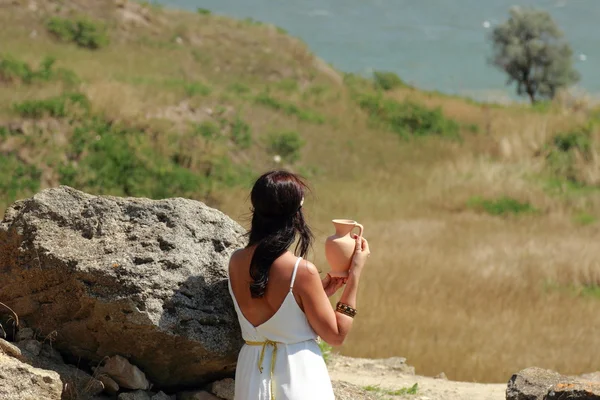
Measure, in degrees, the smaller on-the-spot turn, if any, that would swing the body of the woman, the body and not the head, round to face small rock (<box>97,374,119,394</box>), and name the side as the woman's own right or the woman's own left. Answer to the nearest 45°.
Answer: approximately 90° to the woman's own left

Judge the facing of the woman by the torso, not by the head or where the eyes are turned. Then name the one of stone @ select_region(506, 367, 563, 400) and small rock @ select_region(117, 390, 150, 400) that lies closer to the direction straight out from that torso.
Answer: the stone

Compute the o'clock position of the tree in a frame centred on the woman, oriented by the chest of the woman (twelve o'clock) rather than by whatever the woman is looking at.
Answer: The tree is roughly at 11 o'clock from the woman.

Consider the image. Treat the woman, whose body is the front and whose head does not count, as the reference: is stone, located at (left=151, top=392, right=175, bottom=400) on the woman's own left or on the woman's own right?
on the woman's own left

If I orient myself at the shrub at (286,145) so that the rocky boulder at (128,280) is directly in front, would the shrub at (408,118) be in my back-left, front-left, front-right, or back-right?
back-left

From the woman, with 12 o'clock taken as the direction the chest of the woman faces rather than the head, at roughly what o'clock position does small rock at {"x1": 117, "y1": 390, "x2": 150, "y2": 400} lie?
The small rock is roughly at 9 o'clock from the woman.

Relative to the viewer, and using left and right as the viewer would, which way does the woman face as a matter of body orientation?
facing away from the viewer and to the right of the viewer

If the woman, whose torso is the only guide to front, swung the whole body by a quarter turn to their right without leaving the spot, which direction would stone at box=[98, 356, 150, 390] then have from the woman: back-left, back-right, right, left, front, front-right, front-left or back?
back

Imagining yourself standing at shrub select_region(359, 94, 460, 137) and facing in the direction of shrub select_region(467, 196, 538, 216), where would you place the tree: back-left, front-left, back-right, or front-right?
back-left

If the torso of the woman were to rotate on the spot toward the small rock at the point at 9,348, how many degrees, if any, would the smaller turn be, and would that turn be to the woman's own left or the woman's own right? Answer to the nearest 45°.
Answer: approximately 135° to the woman's own left

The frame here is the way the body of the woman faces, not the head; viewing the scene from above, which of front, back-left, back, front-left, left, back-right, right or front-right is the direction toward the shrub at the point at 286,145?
front-left

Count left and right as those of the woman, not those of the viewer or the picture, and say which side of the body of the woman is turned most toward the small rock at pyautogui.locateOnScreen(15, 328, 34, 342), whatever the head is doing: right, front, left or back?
left
